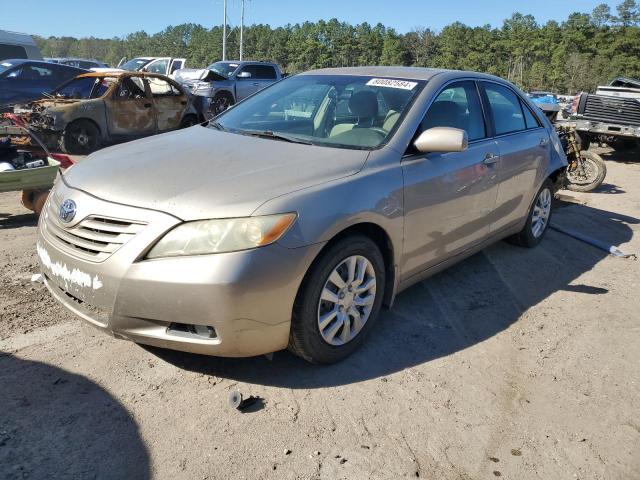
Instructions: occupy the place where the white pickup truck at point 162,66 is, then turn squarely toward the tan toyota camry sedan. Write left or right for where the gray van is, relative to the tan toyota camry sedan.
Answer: right

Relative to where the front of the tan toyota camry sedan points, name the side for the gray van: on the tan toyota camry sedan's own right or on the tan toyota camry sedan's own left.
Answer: on the tan toyota camry sedan's own right

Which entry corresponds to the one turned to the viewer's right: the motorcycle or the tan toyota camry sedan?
the motorcycle

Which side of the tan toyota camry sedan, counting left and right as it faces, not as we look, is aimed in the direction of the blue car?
right

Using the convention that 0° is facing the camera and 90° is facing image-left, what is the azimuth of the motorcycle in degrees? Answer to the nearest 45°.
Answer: approximately 270°

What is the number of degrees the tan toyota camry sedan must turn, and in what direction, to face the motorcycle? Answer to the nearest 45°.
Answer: approximately 180°

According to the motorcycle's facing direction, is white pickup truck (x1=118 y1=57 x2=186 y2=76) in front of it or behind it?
behind

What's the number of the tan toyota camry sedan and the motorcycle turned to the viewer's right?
1
